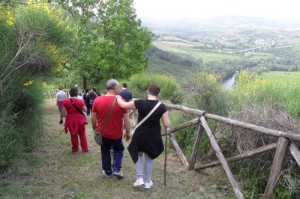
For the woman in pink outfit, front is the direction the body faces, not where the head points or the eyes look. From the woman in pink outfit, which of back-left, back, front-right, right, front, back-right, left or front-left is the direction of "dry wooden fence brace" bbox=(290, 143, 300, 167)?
back-right

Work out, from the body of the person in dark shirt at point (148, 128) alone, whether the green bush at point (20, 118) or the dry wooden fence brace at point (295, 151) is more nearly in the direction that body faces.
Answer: the green bush

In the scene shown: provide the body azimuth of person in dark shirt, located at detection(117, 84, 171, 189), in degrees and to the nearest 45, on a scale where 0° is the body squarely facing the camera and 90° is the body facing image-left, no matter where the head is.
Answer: approximately 180°

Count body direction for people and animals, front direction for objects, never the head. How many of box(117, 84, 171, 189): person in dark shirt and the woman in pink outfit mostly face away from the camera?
2

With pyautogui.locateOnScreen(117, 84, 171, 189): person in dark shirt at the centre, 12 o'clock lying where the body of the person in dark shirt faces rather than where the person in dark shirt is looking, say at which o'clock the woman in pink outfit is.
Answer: The woman in pink outfit is roughly at 11 o'clock from the person in dark shirt.

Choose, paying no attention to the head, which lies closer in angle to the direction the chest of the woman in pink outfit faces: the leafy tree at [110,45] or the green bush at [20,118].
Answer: the leafy tree

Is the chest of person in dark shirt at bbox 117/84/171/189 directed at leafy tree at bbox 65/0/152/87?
yes

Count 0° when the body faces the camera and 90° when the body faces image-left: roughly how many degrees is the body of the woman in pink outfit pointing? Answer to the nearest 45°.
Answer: approximately 180°

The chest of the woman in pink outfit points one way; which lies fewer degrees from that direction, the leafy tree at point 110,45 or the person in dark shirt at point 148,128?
the leafy tree
